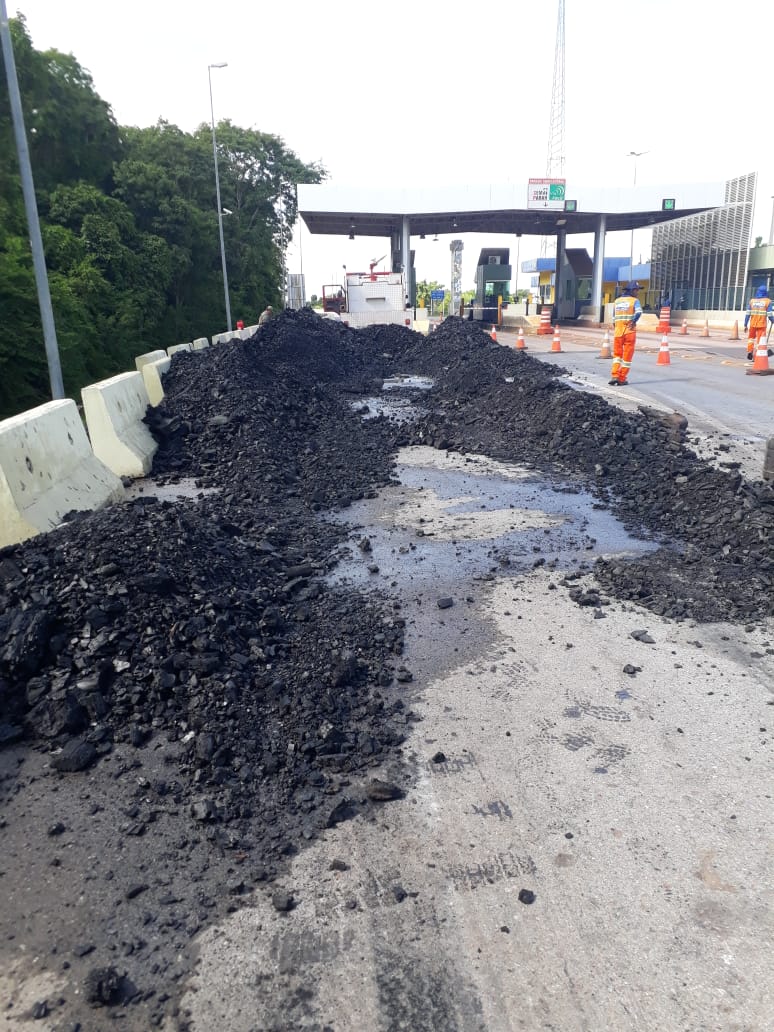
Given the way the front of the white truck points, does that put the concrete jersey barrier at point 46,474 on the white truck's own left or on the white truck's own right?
on the white truck's own left

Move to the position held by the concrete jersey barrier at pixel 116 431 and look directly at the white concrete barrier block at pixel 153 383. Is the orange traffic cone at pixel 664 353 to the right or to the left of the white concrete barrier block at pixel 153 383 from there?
right

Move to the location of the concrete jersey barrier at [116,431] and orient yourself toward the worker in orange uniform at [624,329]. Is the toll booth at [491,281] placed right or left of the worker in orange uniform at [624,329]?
left

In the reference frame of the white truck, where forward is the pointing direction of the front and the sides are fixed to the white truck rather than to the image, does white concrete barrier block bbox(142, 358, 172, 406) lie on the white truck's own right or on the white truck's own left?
on the white truck's own left

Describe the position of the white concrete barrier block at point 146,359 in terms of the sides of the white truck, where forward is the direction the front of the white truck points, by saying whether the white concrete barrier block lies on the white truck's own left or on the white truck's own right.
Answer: on the white truck's own left

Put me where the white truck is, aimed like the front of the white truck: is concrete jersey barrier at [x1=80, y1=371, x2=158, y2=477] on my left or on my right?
on my left
